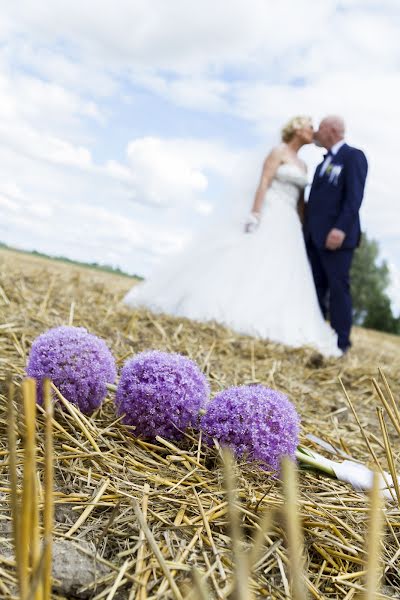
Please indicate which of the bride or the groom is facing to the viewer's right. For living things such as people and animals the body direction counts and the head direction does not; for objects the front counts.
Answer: the bride

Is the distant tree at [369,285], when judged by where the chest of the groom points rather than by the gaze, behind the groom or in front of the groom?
behind

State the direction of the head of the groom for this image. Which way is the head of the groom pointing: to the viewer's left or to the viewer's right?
to the viewer's left

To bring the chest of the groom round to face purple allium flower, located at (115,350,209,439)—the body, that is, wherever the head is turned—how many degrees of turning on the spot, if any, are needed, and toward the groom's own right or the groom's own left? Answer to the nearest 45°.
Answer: approximately 45° to the groom's own left

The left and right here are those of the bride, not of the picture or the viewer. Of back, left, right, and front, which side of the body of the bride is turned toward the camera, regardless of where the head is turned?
right

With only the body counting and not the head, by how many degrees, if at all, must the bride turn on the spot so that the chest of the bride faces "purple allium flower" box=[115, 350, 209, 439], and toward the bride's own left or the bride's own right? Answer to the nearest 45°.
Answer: approximately 90° to the bride's own right

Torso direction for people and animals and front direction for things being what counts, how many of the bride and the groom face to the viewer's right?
1

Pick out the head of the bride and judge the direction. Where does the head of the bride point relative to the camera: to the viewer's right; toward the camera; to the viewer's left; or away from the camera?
to the viewer's right

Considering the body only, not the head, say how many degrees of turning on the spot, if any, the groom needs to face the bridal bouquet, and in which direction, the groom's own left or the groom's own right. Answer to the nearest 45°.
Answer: approximately 45° to the groom's own left
